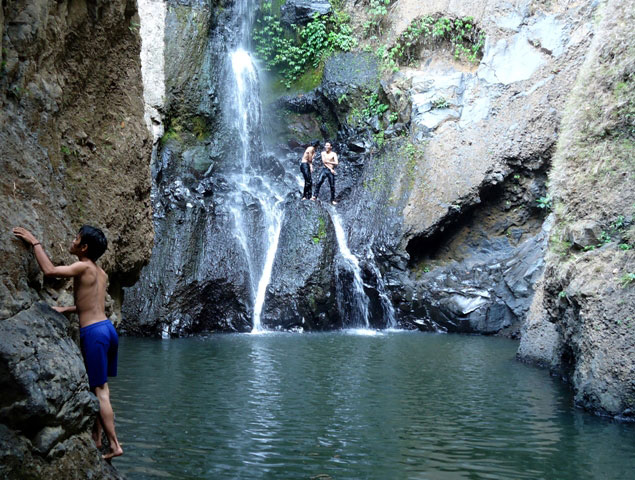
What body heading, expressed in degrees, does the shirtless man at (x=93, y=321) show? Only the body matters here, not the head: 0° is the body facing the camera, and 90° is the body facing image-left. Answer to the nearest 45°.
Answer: approximately 135°

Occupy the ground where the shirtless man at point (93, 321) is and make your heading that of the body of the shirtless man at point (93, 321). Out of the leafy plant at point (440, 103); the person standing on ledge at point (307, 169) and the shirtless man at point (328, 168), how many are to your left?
0

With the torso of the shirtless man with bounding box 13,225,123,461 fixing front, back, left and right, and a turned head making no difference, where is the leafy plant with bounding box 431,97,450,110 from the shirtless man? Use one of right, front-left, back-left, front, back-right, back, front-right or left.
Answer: right

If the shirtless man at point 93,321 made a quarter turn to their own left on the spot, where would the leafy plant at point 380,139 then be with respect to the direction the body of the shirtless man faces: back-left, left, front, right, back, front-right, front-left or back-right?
back

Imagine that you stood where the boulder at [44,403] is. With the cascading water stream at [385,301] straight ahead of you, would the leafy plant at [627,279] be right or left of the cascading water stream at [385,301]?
right

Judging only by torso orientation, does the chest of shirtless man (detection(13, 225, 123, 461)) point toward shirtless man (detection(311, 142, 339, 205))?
no

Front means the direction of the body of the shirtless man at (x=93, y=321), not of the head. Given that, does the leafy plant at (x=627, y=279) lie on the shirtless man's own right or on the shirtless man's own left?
on the shirtless man's own right

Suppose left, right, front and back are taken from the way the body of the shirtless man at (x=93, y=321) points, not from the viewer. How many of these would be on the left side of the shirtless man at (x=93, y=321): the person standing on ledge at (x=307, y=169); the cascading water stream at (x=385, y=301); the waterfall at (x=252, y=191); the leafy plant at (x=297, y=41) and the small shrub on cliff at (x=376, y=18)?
0

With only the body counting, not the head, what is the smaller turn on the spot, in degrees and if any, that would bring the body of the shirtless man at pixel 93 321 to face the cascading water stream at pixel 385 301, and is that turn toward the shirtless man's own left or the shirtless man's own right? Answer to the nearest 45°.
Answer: approximately 90° to the shirtless man's own right

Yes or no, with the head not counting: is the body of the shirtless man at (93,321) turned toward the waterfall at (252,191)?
no

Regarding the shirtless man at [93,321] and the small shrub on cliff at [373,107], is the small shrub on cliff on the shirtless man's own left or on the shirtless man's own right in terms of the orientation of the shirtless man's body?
on the shirtless man's own right

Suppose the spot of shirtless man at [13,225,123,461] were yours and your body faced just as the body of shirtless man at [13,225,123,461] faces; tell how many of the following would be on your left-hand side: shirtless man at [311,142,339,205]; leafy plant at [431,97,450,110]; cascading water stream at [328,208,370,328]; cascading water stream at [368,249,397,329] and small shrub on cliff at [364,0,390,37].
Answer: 0

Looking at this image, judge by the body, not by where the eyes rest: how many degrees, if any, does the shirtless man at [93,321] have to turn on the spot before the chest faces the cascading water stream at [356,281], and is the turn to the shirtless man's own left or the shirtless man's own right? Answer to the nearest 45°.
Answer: approximately 90° to the shirtless man's own right

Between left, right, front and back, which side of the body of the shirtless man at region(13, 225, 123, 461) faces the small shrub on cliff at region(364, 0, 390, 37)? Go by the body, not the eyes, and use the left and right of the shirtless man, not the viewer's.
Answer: right

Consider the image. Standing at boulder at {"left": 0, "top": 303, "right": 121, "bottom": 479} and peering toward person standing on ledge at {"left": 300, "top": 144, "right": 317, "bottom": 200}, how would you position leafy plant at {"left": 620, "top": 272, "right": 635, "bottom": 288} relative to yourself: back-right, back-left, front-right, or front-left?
front-right
